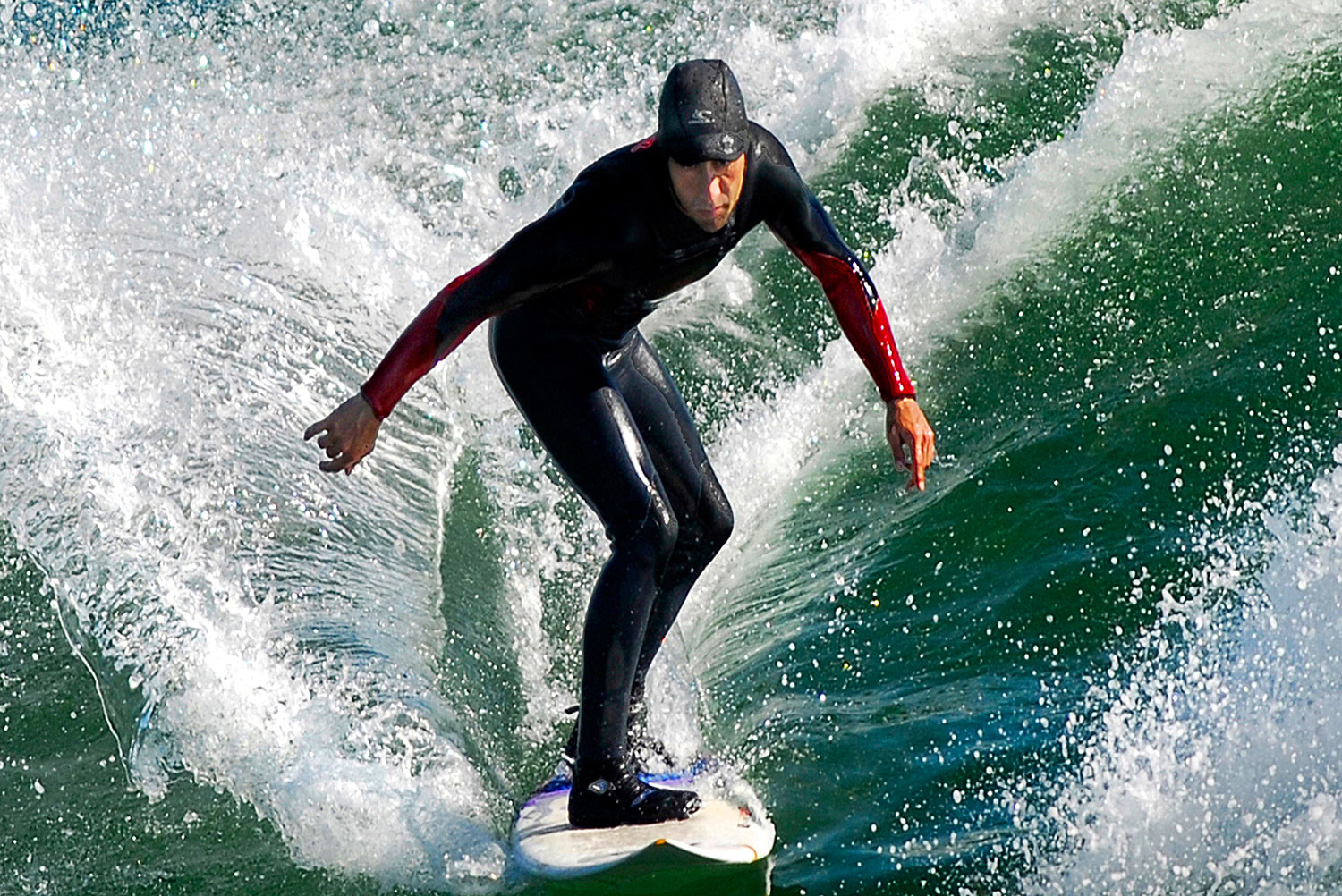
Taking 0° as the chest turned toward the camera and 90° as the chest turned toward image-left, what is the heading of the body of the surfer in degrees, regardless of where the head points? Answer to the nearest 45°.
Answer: approximately 315°
